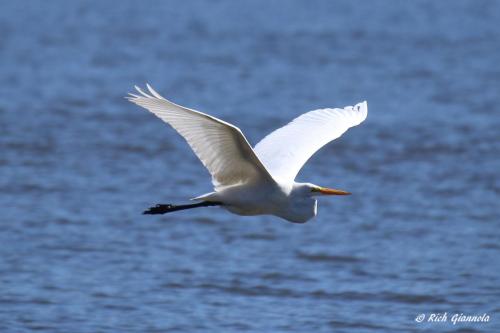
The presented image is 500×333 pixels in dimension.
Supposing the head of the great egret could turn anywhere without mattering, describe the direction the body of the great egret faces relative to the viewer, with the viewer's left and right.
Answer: facing to the right of the viewer
